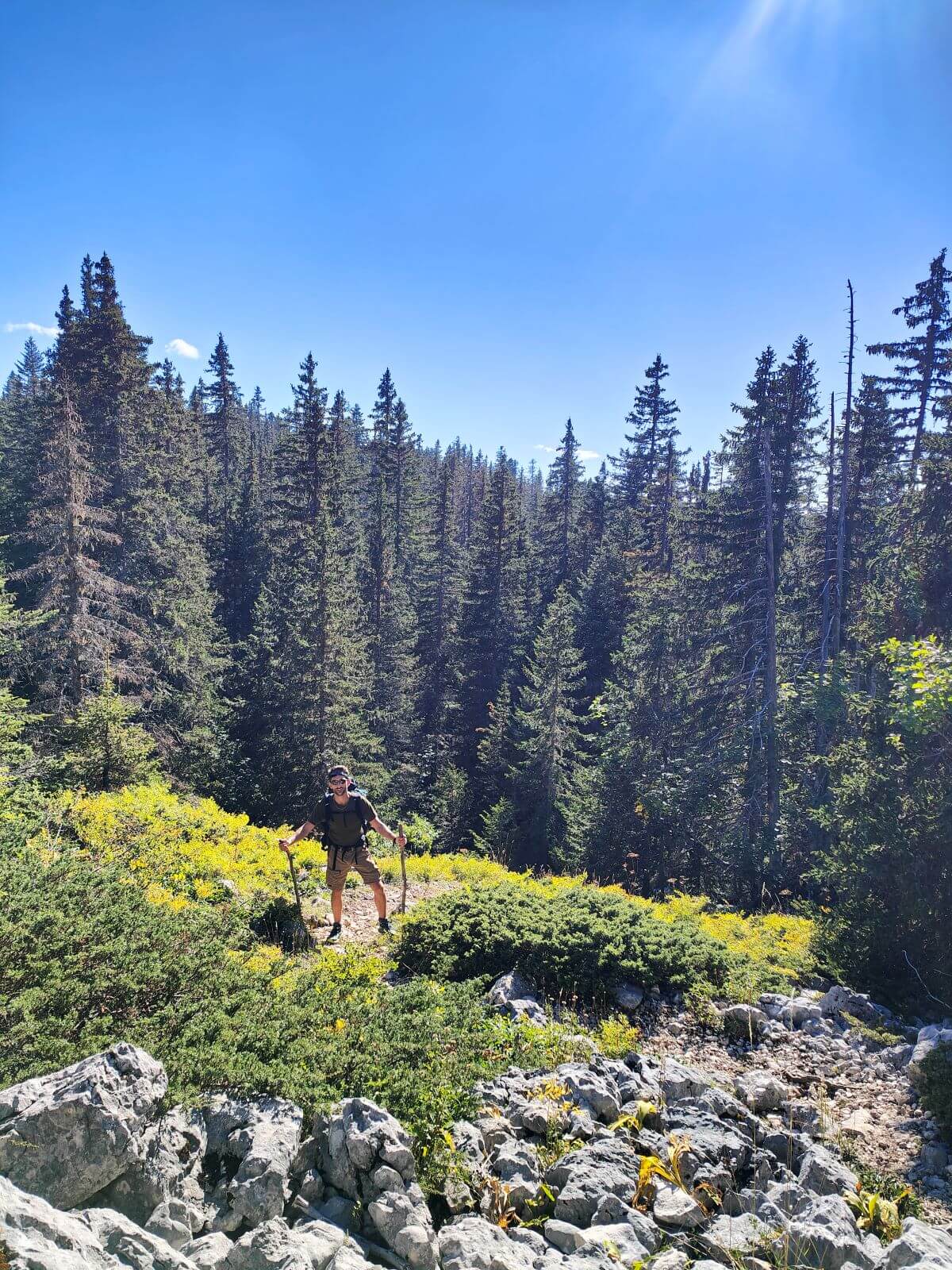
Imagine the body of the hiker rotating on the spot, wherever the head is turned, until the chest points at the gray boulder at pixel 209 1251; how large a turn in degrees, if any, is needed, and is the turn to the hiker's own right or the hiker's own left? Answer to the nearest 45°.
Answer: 0° — they already face it

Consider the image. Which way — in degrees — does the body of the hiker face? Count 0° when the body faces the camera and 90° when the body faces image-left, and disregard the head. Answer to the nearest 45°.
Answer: approximately 0°

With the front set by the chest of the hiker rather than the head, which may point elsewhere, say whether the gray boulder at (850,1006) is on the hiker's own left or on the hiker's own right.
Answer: on the hiker's own left

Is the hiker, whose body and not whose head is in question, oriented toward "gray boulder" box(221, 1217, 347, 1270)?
yes

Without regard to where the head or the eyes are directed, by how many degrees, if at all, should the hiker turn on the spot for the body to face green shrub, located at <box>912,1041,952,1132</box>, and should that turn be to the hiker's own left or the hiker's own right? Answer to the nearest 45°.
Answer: approximately 45° to the hiker's own left

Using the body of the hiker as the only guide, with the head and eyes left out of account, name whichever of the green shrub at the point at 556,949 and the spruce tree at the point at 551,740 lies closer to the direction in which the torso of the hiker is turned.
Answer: the green shrub

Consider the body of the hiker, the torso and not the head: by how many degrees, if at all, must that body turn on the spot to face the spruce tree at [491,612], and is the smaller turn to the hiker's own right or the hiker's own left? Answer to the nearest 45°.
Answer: approximately 180°

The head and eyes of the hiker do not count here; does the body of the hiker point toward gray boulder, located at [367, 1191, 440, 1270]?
yes
